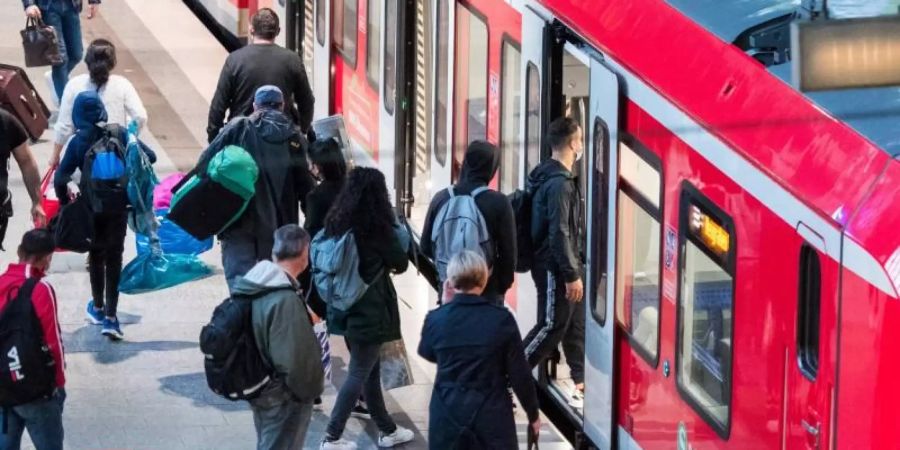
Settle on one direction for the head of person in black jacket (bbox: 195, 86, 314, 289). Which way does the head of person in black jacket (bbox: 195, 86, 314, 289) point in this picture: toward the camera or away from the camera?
away from the camera

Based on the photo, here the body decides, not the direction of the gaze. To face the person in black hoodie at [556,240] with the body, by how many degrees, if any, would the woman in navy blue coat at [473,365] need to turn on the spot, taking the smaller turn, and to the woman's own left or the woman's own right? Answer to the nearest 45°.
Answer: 0° — they already face them

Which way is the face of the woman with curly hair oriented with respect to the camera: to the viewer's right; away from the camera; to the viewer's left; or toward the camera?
away from the camera

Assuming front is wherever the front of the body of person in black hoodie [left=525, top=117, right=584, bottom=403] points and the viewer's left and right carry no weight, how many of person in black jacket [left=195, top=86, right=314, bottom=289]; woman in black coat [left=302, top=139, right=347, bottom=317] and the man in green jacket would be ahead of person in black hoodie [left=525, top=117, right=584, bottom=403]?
0

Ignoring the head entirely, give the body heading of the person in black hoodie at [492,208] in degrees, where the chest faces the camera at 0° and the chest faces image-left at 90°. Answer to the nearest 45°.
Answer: approximately 225°

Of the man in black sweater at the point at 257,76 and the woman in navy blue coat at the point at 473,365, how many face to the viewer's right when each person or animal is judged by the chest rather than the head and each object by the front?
0

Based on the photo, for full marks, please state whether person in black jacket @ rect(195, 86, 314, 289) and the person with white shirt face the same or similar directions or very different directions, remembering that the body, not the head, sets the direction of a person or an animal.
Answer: same or similar directions

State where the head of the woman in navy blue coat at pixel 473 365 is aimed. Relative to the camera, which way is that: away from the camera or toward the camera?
away from the camera

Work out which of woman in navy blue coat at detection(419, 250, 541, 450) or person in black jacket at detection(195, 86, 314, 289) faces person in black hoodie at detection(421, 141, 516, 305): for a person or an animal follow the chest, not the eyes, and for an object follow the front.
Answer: the woman in navy blue coat

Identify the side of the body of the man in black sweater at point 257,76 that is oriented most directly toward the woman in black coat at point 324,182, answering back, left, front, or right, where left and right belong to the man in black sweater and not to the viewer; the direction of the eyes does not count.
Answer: back

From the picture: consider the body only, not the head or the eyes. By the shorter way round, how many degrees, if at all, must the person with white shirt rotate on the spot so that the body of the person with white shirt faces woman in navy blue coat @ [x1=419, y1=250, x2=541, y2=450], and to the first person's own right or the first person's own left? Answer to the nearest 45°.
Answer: approximately 180°

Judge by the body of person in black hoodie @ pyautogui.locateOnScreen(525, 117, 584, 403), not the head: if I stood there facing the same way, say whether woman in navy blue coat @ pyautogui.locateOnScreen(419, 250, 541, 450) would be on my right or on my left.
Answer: on my right

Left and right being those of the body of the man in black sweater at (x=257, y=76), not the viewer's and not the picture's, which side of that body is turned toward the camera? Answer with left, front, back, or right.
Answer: back

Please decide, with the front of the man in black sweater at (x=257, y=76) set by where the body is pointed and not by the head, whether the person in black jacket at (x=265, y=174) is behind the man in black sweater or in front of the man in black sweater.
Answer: behind

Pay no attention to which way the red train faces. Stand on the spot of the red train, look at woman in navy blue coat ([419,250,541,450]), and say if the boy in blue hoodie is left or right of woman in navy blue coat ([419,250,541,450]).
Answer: right

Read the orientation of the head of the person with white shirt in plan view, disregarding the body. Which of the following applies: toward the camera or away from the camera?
away from the camera
